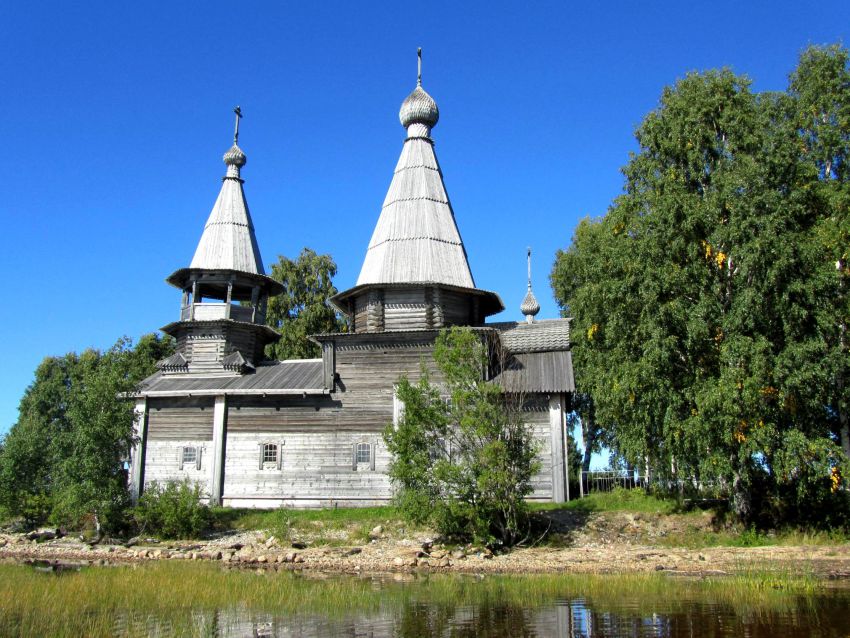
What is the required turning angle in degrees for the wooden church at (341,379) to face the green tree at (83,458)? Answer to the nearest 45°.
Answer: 0° — it already faces it

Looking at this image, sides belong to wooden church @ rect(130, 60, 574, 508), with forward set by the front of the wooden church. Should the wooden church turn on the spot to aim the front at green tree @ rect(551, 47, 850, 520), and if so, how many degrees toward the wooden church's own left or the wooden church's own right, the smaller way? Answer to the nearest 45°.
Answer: approximately 135° to the wooden church's own left

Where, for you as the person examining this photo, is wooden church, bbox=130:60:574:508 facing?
facing to the left of the viewer

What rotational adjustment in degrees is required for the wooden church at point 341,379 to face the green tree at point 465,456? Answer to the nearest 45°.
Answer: approximately 135° to its left

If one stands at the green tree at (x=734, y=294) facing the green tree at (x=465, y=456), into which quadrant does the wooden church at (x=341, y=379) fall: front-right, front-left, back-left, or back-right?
front-right

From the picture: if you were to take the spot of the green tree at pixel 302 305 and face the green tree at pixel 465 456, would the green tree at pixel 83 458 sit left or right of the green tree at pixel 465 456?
right

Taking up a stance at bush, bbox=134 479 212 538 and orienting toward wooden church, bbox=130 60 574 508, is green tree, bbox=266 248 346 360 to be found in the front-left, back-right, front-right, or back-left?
front-left

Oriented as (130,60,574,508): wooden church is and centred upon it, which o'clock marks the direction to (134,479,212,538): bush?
The bush is roughly at 11 o'clock from the wooden church.

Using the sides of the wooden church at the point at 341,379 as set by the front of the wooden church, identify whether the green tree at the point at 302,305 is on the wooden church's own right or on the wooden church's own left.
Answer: on the wooden church's own right
